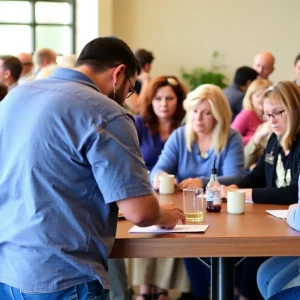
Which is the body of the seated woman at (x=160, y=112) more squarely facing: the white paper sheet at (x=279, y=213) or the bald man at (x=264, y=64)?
the white paper sheet

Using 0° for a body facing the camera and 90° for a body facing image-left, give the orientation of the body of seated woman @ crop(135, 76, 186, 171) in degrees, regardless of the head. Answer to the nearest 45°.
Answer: approximately 0°

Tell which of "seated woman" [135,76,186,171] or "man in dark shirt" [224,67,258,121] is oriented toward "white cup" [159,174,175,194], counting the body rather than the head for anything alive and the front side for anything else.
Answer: the seated woman

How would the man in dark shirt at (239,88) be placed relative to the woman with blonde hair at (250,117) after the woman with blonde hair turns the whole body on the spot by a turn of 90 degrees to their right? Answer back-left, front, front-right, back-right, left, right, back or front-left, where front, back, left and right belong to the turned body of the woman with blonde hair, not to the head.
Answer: back-right

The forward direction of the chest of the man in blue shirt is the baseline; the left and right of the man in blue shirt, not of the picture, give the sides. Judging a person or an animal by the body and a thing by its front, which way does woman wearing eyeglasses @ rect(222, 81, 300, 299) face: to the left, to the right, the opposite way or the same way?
the opposite way

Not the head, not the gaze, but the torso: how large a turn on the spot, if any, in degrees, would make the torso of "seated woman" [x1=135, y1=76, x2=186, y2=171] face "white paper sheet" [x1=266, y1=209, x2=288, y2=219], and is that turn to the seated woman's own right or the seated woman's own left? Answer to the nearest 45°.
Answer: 0° — they already face it

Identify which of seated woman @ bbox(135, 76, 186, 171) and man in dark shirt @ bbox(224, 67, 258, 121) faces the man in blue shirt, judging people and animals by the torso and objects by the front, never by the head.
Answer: the seated woman

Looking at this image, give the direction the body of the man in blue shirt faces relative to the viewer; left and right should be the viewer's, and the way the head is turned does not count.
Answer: facing away from the viewer and to the right of the viewer

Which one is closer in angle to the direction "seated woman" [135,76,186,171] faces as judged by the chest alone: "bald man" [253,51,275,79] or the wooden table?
the wooden table
